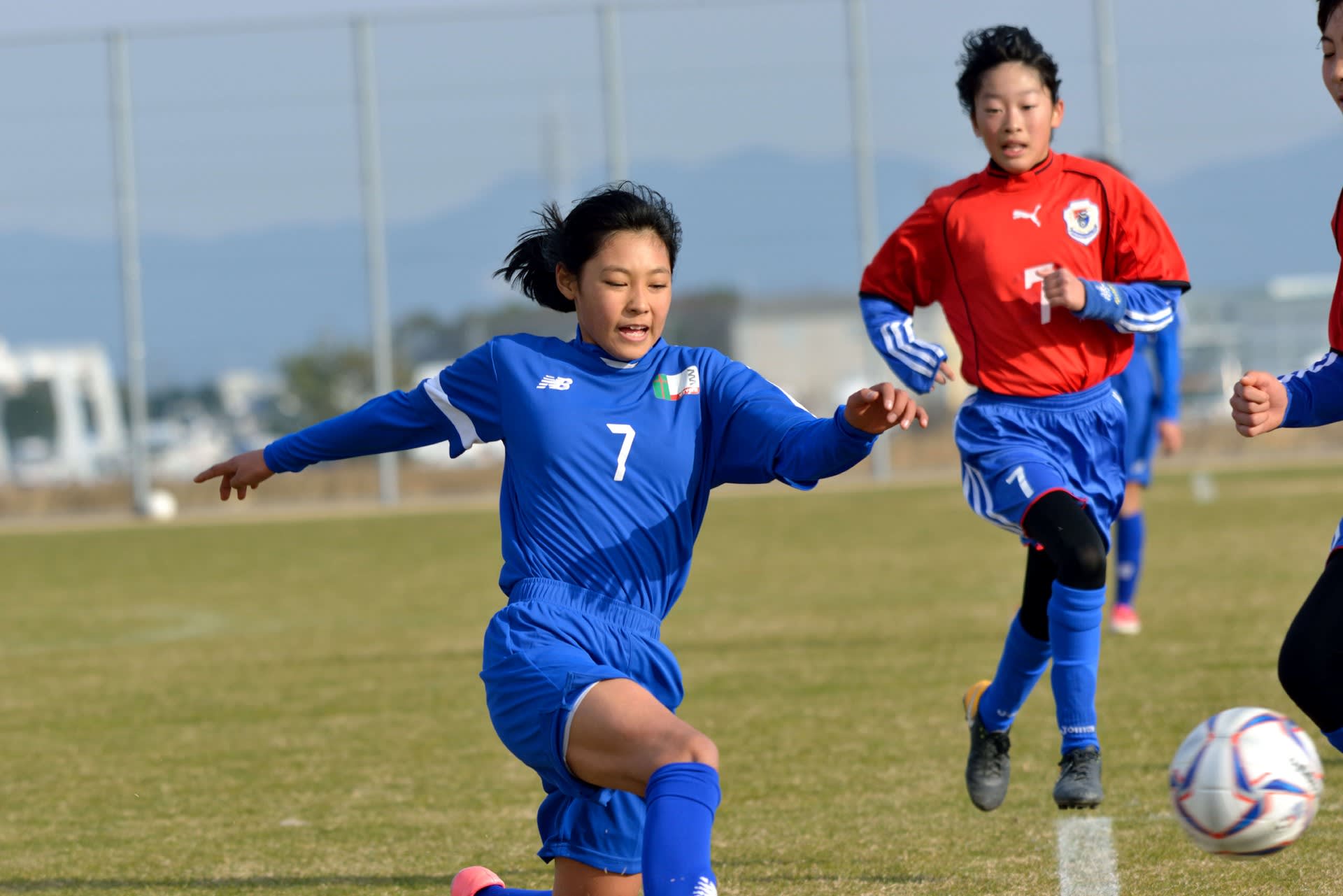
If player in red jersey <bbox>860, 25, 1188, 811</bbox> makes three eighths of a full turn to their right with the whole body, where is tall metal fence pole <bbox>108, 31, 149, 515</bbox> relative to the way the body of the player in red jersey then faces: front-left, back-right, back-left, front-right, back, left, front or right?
front

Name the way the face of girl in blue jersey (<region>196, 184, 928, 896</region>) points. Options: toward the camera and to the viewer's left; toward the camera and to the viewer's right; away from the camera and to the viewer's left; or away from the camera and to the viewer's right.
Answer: toward the camera and to the viewer's right

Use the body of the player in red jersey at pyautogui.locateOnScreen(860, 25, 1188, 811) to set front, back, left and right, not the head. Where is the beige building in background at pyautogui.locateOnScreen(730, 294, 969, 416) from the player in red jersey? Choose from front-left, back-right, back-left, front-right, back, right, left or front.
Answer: back

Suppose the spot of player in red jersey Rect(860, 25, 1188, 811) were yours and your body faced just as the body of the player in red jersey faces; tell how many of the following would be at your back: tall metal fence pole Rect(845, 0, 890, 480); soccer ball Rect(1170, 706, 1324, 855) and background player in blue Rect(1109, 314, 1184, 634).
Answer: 2

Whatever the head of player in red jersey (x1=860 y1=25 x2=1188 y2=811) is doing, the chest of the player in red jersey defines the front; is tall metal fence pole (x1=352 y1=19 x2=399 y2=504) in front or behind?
behind

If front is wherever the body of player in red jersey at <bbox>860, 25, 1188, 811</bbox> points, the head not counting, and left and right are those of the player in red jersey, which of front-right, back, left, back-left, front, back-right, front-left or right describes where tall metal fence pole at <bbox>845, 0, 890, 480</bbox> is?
back

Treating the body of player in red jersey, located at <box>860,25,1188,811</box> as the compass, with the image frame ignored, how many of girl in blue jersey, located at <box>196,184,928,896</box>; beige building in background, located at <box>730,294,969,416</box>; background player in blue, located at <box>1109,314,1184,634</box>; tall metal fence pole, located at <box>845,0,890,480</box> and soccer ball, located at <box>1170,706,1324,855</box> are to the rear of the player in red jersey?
3

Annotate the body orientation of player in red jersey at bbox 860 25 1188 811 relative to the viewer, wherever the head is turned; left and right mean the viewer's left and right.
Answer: facing the viewer

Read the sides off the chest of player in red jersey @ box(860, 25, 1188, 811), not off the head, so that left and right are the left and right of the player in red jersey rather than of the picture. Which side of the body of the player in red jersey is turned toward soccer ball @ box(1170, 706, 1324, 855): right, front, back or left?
front
